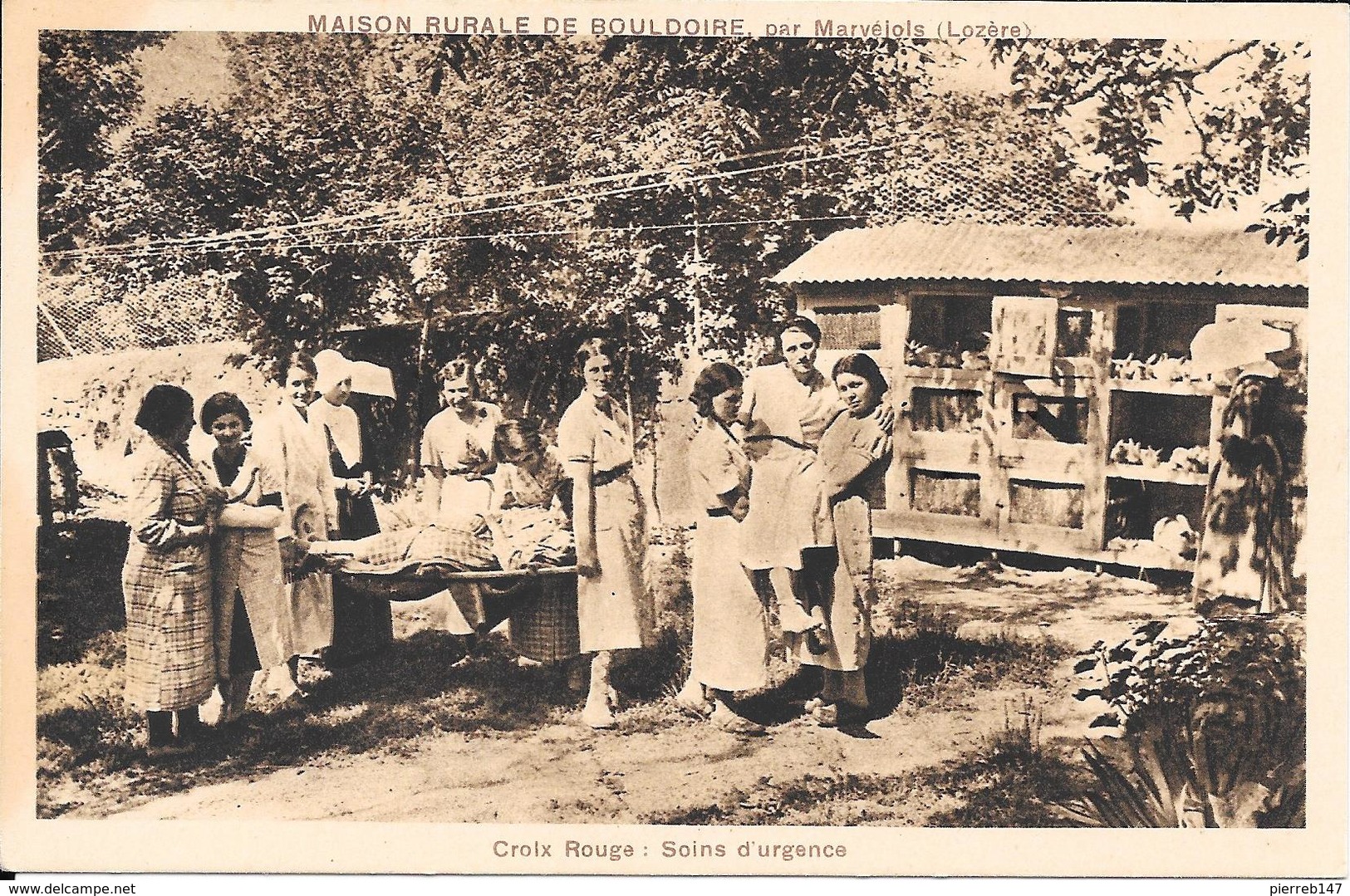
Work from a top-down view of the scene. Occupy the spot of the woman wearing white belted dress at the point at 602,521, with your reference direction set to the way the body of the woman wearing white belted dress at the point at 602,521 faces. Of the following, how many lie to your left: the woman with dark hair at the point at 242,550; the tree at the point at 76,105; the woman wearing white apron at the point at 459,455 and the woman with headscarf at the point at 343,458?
0

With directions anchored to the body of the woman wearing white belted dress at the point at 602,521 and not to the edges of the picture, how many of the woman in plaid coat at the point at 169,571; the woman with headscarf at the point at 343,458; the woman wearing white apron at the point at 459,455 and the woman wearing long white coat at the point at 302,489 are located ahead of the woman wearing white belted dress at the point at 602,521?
0

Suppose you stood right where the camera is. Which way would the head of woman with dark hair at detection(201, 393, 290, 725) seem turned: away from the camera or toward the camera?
toward the camera

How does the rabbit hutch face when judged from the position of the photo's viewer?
facing the viewer

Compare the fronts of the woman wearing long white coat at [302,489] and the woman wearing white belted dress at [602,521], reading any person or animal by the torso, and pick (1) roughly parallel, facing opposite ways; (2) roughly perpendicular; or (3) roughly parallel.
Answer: roughly parallel

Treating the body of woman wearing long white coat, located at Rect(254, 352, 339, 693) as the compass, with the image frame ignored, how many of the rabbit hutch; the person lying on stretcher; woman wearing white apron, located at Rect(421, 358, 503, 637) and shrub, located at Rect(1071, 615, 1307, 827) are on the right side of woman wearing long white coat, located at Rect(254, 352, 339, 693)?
0

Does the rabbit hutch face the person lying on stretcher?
no

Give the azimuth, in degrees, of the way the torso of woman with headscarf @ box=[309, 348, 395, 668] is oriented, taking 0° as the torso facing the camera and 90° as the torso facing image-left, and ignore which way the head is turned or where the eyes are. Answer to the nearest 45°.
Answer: approximately 315°

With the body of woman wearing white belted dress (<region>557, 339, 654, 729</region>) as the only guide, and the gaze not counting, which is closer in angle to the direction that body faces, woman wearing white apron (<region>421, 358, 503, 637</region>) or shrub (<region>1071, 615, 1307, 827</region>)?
the shrub

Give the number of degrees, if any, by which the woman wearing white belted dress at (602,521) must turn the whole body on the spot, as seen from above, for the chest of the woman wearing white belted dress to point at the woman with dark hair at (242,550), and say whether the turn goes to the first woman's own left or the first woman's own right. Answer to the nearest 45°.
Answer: approximately 135° to the first woman's own right

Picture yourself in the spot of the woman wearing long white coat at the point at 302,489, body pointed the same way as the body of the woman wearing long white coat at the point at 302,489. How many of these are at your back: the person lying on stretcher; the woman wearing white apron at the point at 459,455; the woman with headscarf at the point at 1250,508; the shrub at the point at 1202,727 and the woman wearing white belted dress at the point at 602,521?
0

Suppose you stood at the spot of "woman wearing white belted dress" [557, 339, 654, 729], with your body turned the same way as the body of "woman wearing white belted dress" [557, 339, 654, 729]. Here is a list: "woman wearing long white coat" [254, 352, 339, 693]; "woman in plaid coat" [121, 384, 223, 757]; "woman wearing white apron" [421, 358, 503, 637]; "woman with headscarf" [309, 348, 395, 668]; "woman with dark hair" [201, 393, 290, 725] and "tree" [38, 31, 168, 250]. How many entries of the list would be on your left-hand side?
0

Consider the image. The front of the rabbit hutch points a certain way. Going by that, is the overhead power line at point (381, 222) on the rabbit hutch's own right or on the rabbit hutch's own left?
on the rabbit hutch's own right

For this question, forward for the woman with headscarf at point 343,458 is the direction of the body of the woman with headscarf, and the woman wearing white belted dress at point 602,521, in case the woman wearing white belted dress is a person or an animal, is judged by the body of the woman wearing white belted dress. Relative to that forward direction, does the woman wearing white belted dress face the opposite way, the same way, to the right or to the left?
the same way

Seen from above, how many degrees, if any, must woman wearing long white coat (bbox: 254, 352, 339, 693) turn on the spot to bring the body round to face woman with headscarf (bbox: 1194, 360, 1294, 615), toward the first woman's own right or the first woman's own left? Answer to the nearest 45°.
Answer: approximately 45° to the first woman's own left

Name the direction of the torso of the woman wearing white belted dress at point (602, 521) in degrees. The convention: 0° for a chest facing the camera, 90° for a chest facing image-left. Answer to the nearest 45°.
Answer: approximately 315°
